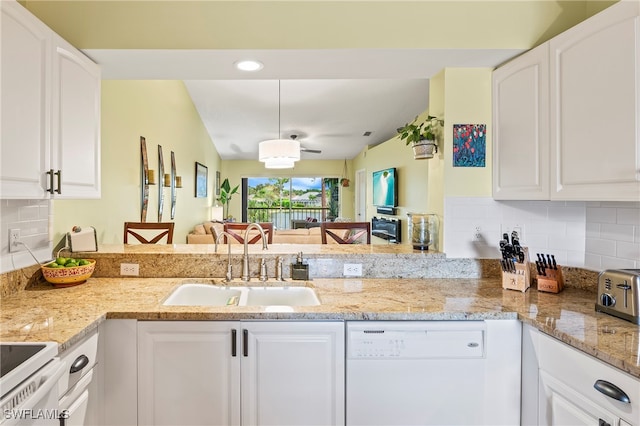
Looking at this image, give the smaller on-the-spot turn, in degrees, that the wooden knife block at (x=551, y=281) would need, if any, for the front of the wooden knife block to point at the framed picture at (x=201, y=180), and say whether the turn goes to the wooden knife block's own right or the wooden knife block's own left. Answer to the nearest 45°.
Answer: approximately 45° to the wooden knife block's own right

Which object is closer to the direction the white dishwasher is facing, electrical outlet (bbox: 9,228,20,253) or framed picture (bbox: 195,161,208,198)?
the electrical outlet

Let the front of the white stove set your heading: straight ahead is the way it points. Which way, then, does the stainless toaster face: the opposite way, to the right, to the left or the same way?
the opposite way

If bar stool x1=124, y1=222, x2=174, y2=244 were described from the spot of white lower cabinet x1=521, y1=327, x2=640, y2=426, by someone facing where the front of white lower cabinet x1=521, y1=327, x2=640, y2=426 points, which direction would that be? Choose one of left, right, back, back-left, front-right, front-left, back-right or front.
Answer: front-right

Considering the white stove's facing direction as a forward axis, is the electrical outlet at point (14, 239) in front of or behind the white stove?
behind

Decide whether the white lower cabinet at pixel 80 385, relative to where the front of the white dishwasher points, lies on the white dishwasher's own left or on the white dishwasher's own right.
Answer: on the white dishwasher's own right

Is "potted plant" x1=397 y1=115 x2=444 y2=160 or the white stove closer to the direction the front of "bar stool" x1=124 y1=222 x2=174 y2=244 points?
the white stove

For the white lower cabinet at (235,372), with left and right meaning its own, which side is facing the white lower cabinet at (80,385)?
right
